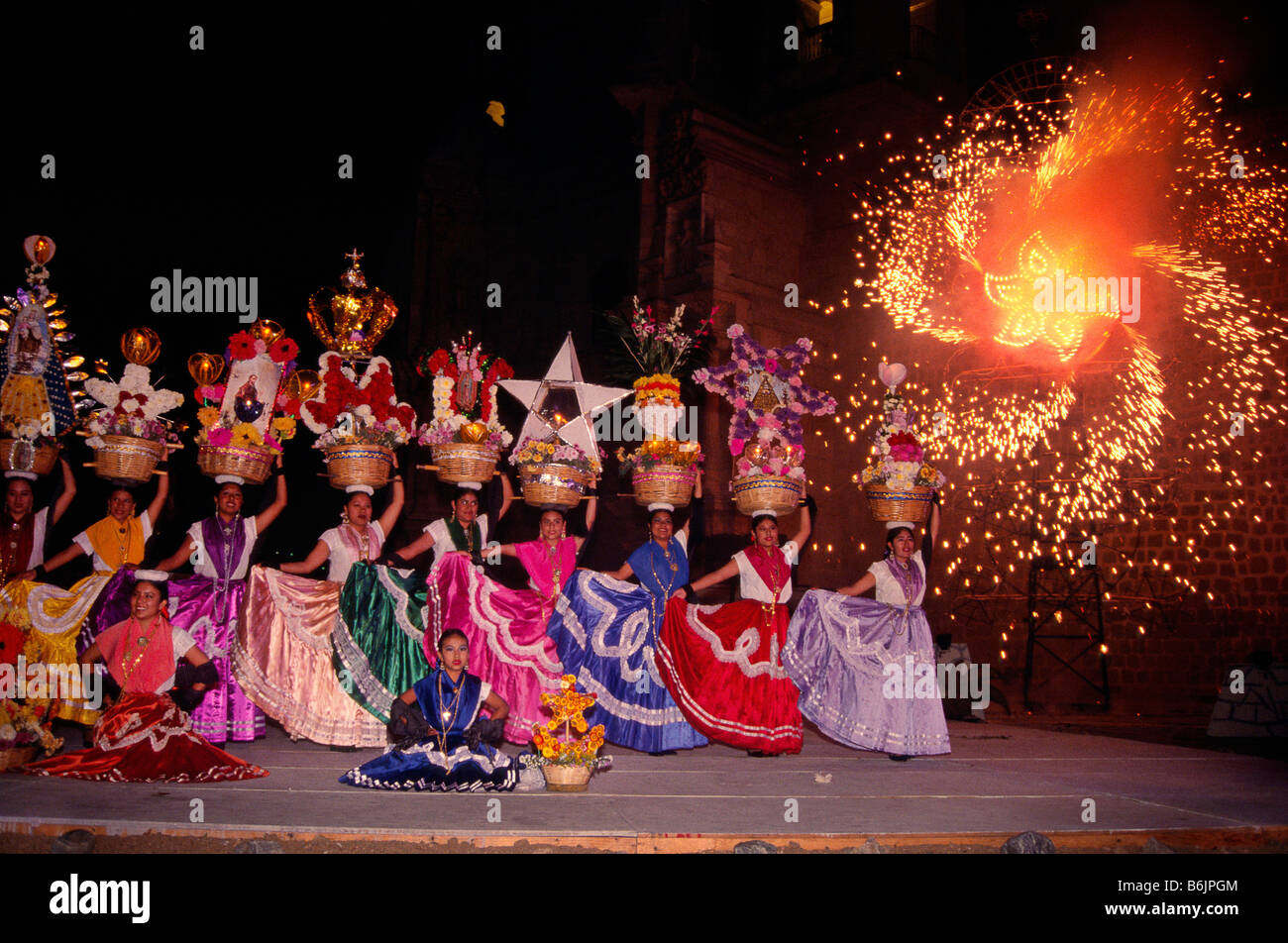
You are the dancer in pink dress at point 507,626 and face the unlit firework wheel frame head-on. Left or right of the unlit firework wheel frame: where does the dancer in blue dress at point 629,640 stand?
right

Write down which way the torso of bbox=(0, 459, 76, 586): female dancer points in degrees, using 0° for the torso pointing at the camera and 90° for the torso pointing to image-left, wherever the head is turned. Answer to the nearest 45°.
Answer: approximately 0°

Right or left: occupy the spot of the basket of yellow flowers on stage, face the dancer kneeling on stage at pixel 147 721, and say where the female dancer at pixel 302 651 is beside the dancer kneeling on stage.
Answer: right

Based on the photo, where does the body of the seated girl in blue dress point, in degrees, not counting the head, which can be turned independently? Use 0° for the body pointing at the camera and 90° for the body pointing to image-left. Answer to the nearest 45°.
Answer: approximately 0°
